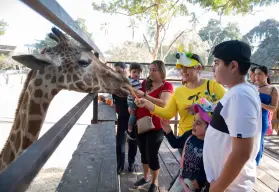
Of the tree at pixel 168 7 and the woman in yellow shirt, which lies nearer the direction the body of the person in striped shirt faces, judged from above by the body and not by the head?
the woman in yellow shirt

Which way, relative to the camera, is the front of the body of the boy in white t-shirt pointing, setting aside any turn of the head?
to the viewer's left
